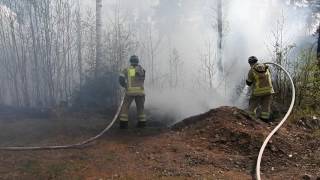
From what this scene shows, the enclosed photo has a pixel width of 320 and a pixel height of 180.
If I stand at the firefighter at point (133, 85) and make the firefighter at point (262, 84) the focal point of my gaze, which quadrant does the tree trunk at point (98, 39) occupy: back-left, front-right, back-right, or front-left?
back-left

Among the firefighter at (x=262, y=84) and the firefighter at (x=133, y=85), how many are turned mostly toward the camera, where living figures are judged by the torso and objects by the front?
0

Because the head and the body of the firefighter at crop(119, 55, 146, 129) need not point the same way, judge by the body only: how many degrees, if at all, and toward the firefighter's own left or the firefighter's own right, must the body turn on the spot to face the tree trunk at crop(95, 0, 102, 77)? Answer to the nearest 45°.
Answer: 0° — they already face it

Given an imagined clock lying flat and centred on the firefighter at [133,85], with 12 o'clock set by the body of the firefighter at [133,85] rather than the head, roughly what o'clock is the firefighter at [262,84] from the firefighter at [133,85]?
the firefighter at [262,84] is roughly at 3 o'clock from the firefighter at [133,85].

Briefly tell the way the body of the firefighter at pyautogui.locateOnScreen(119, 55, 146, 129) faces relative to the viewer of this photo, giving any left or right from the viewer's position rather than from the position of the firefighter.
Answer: facing away from the viewer

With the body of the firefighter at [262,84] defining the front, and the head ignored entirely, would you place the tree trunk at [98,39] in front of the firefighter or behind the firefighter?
in front

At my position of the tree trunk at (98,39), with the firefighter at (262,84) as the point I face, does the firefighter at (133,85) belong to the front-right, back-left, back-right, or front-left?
front-right

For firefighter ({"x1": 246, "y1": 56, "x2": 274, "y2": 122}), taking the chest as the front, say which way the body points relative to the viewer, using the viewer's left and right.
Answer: facing away from the viewer and to the left of the viewer

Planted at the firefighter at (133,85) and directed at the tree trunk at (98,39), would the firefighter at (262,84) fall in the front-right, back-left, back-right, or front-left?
back-right

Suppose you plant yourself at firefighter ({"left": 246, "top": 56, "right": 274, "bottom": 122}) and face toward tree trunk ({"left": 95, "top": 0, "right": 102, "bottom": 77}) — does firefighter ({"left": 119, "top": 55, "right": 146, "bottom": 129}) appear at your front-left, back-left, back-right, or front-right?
front-left

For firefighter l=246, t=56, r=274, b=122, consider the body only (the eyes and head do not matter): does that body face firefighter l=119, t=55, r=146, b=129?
no
